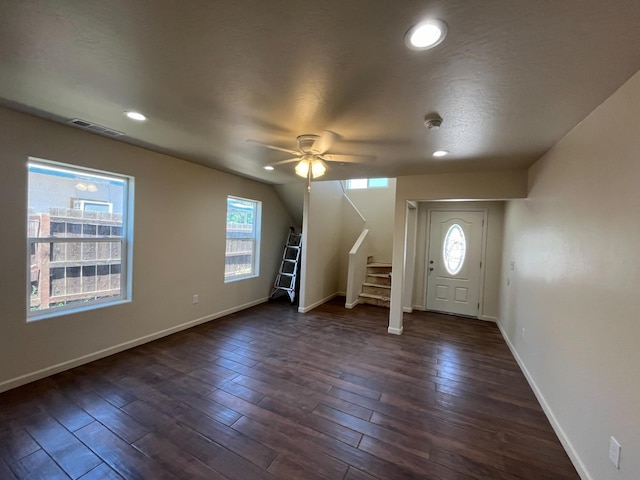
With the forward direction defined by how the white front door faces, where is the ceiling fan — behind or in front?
in front

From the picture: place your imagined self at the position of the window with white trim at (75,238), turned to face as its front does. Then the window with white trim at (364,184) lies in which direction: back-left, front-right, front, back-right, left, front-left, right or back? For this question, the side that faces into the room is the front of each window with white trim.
front-left

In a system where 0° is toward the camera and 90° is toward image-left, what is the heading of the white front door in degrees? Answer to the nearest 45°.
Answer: approximately 0°

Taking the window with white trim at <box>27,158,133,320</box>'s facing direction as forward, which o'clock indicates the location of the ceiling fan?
The ceiling fan is roughly at 12 o'clock from the window with white trim.

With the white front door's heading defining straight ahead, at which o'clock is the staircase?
The staircase is roughly at 3 o'clock from the white front door.

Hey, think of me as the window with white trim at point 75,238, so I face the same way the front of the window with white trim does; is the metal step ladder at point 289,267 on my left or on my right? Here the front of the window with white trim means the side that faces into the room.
on my left

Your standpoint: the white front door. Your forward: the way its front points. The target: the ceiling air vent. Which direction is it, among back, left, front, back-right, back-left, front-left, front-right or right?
front-right

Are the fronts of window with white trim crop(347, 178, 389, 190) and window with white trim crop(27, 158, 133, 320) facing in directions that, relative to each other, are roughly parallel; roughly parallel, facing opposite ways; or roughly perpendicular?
roughly perpendicular

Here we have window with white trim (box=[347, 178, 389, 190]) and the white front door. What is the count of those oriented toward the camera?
2

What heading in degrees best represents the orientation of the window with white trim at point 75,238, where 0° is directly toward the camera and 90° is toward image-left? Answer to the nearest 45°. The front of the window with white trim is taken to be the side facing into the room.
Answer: approximately 315°

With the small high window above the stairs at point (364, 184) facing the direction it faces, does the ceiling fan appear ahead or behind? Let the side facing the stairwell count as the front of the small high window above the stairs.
ahead
